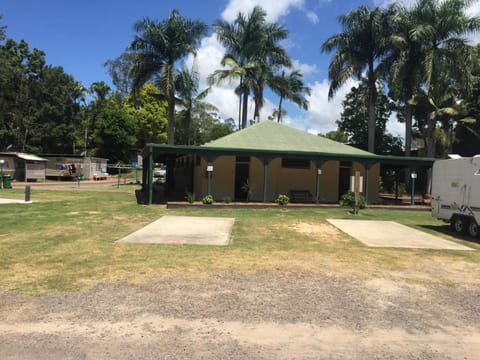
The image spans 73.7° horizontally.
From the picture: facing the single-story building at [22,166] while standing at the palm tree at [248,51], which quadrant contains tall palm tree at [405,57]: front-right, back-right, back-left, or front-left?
back-left

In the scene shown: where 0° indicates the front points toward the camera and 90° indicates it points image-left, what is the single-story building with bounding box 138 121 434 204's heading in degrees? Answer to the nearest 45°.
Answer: approximately 0°

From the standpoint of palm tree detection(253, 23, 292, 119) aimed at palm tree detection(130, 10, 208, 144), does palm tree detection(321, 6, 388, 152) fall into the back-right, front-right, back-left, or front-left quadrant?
back-left

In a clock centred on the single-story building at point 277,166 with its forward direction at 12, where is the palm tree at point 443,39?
The palm tree is roughly at 8 o'clock from the single-story building.

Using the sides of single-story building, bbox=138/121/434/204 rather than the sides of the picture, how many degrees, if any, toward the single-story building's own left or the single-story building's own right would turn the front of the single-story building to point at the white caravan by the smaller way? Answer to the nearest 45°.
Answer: approximately 45° to the single-story building's own left
